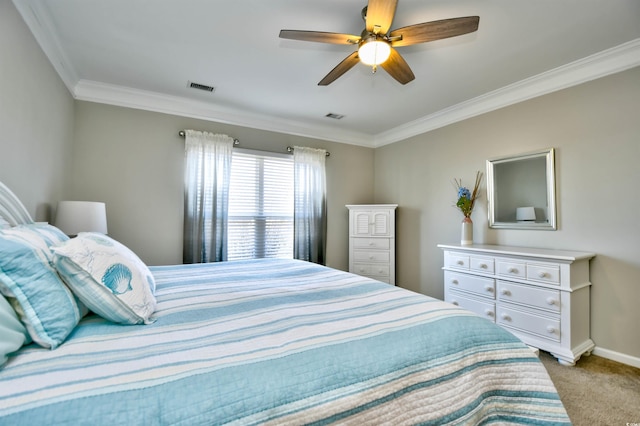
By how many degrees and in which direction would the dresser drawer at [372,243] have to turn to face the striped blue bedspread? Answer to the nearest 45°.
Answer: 0° — it already faces it

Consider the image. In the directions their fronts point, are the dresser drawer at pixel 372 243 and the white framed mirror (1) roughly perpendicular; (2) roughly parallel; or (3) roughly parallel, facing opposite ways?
roughly perpendicular

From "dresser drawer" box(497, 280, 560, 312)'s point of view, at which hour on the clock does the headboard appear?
The headboard is roughly at 12 o'clock from the dresser drawer.

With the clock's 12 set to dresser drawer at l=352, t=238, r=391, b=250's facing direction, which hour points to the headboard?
The headboard is roughly at 1 o'clock from the dresser drawer.

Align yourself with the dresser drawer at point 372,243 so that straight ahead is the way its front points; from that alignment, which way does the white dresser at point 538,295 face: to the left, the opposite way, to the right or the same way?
to the right

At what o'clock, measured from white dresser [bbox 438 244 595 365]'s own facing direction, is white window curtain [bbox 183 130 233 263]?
The white window curtain is roughly at 1 o'clock from the white dresser.

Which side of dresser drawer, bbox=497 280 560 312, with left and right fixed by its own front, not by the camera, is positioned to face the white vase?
right
